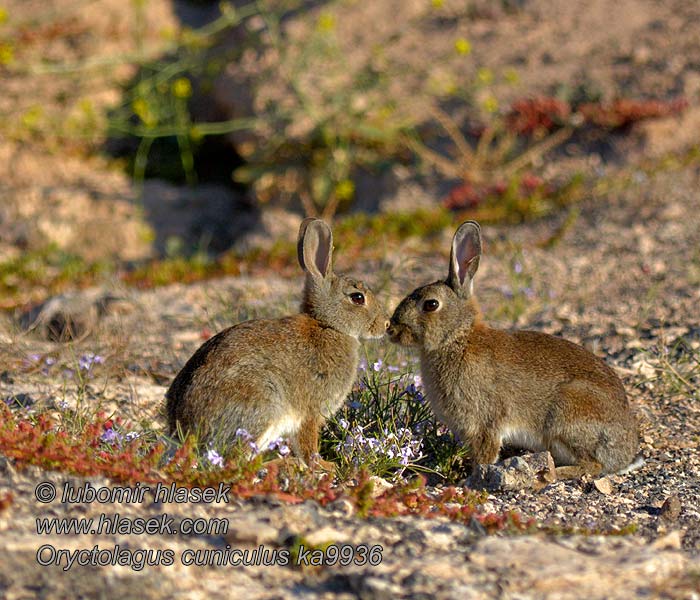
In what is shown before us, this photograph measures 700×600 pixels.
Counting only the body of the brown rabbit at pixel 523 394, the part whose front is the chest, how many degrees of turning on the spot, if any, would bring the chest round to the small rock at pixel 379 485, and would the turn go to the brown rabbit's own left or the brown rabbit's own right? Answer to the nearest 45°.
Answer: approximately 45° to the brown rabbit's own left

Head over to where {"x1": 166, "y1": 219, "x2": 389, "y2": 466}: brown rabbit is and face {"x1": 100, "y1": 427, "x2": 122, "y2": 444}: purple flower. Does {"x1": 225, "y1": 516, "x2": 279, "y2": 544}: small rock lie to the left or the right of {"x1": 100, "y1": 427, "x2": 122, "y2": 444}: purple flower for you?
left

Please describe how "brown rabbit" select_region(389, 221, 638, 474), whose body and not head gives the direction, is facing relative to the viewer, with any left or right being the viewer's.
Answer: facing to the left of the viewer

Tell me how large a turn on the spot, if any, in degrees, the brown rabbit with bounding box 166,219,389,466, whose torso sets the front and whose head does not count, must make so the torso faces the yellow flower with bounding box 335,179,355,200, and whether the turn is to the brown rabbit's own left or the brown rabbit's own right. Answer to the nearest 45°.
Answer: approximately 90° to the brown rabbit's own left

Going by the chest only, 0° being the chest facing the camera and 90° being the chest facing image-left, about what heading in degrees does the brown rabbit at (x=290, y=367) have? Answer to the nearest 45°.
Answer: approximately 270°

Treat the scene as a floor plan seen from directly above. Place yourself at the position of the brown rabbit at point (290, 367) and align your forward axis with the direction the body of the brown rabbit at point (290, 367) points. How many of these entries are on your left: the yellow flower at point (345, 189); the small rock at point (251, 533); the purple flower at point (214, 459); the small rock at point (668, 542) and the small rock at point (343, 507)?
1

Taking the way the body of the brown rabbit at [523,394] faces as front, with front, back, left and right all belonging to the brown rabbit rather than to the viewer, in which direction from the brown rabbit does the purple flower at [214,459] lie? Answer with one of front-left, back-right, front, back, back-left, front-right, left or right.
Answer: front-left

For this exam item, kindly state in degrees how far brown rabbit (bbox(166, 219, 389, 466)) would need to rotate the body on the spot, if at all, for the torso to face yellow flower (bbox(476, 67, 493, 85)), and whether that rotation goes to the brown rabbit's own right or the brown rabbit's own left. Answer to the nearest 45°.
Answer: approximately 90° to the brown rabbit's own left

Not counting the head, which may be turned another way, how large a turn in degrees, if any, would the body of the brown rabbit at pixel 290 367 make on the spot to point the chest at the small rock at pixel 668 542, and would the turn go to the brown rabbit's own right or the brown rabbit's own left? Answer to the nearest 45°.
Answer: approximately 45° to the brown rabbit's own right

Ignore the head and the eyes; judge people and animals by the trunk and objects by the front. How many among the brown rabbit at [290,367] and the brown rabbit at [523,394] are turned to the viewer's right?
1

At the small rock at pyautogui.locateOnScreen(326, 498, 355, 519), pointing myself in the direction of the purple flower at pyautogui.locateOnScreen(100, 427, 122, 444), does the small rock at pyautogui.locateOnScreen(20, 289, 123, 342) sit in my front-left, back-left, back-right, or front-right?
front-right

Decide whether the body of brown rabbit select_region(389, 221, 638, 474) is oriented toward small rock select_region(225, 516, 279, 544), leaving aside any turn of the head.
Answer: no

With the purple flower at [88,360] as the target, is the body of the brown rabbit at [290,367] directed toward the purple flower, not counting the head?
no

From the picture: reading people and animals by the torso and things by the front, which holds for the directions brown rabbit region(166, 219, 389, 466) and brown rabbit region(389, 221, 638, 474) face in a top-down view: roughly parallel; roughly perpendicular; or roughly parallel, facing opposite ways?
roughly parallel, facing opposite ways
